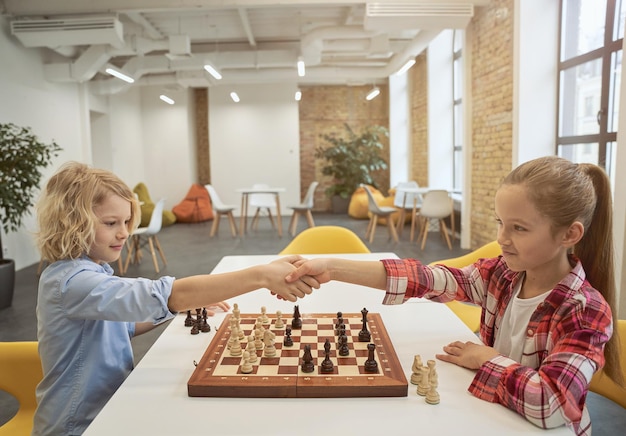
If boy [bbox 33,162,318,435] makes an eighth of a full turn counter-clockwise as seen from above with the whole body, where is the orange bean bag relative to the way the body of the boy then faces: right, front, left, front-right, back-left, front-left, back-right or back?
front-left

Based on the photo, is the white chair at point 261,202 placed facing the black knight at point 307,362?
yes

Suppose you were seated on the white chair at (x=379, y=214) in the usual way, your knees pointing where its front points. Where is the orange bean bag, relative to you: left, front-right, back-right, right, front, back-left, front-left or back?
back-left

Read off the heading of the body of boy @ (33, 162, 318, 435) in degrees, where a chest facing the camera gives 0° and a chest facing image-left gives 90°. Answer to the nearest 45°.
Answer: approximately 270°

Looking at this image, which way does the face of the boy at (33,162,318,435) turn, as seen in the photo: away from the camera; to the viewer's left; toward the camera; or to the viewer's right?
to the viewer's right

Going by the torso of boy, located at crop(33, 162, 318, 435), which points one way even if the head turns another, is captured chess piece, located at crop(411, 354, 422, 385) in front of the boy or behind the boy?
in front

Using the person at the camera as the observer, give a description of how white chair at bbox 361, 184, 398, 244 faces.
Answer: facing to the right of the viewer
